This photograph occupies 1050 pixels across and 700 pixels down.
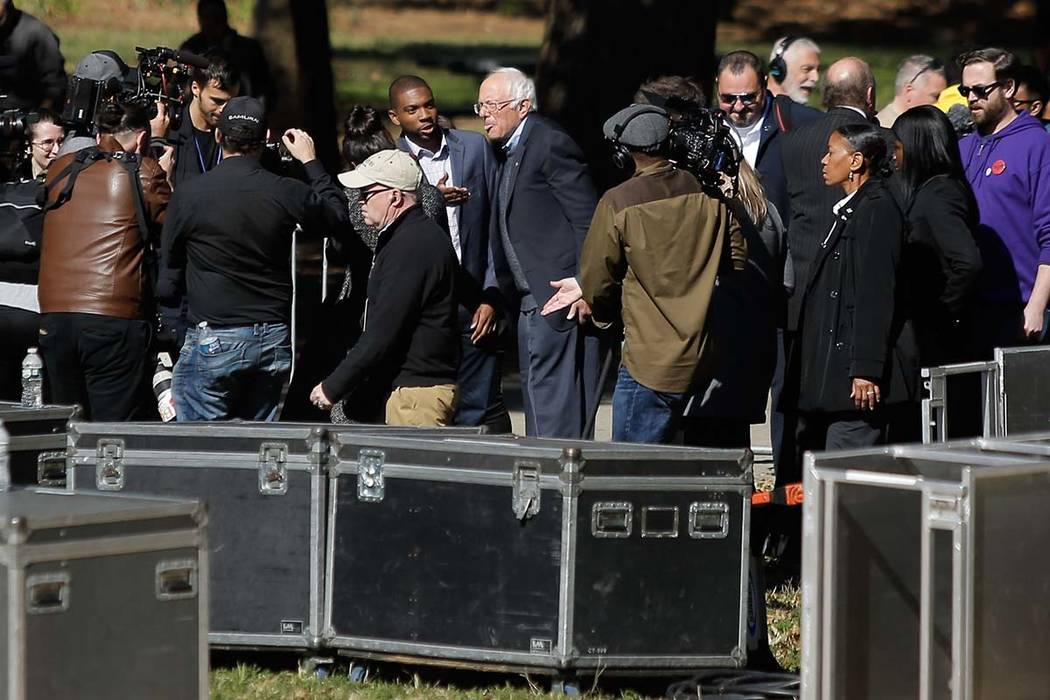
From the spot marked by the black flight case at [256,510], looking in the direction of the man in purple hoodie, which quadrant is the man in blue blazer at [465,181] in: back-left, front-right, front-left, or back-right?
front-left

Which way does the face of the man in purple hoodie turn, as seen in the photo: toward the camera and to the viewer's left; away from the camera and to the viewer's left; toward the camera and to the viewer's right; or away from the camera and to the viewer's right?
toward the camera and to the viewer's left

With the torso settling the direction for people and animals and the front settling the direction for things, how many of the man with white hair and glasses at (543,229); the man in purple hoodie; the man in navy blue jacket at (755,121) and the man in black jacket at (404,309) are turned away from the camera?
0

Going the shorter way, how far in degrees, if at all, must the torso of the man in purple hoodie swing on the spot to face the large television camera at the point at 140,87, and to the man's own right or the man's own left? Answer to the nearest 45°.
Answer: approximately 45° to the man's own right

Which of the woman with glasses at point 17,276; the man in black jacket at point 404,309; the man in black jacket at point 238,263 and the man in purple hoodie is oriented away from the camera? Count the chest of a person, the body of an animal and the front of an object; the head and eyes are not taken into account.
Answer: the man in black jacket at point 238,263

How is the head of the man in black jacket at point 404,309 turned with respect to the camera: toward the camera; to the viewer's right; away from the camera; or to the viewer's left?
to the viewer's left

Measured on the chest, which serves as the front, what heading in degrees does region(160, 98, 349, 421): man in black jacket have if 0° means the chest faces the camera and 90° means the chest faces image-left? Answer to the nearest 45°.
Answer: approximately 180°

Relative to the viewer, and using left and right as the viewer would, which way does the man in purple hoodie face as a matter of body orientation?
facing the viewer and to the left of the viewer

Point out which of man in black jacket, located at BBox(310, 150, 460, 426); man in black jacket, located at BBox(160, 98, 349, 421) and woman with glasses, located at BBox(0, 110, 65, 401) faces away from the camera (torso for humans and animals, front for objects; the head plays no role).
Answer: man in black jacket, located at BBox(160, 98, 349, 421)

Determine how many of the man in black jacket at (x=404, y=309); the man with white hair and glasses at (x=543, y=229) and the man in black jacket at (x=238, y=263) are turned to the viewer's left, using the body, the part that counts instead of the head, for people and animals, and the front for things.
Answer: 2

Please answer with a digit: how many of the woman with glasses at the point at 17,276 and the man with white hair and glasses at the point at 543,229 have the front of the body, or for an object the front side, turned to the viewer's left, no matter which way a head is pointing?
1

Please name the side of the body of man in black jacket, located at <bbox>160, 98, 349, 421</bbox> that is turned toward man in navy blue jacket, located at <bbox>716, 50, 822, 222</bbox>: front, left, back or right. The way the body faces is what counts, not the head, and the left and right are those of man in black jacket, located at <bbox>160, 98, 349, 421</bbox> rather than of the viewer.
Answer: right

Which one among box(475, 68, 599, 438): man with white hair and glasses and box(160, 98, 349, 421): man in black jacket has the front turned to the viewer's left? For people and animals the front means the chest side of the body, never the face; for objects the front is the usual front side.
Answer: the man with white hair and glasses

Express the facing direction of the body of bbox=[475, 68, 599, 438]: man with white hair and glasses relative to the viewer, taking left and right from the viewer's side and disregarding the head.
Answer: facing to the left of the viewer

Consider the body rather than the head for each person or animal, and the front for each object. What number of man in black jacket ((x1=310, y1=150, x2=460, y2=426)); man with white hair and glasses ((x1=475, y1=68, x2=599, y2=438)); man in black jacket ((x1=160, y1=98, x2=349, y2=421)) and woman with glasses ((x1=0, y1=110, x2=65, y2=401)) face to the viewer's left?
2
